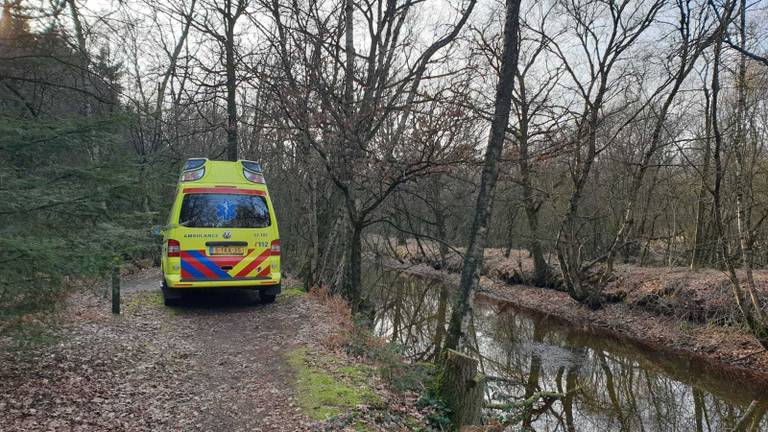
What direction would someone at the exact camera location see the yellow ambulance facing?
facing away from the viewer

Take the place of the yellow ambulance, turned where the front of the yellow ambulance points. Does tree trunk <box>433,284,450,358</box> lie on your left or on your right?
on your right
